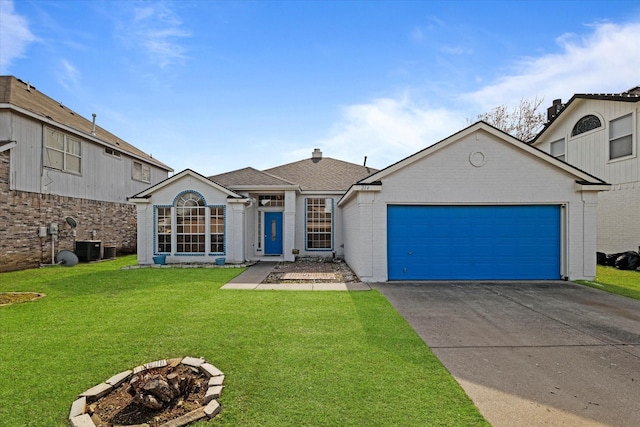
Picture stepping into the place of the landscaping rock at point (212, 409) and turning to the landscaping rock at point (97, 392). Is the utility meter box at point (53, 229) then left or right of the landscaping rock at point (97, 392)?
right

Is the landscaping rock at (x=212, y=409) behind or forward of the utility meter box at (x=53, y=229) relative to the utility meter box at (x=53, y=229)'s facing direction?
forward

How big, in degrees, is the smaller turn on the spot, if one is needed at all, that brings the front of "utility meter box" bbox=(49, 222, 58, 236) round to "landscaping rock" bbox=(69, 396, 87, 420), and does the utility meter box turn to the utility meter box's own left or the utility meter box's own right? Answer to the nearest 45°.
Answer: approximately 45° to the utility meter box's own right

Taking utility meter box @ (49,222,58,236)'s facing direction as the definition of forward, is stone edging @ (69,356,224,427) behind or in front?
in front

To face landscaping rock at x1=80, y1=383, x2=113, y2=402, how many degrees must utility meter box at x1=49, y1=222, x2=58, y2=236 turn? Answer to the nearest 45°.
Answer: approximately 45° to its right
